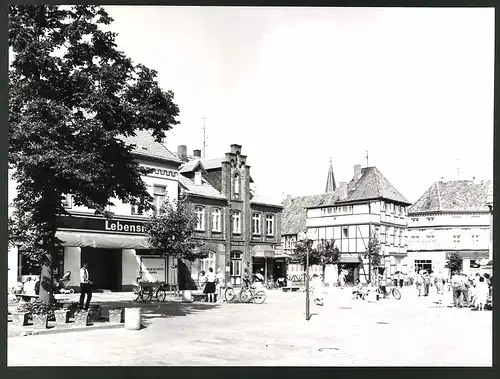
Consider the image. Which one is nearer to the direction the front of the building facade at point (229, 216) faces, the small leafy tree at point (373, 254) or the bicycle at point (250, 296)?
the bicycle

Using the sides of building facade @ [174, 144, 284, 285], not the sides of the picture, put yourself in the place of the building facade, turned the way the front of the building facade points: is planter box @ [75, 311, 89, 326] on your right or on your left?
on your right

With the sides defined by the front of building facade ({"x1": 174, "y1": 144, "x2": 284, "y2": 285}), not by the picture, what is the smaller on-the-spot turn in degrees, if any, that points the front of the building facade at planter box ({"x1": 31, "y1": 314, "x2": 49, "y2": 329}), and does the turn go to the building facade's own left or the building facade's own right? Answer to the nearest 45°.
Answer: approximately 45° to the building facade's own right

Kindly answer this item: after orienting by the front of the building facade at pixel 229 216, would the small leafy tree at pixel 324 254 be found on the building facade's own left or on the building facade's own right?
on the building facade's own left

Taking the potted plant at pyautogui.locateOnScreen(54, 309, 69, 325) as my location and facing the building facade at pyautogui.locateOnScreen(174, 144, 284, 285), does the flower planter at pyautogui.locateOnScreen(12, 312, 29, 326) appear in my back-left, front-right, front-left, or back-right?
back-left

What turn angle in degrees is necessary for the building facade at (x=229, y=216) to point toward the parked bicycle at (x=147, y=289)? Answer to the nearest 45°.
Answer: approximately 45° to its right
